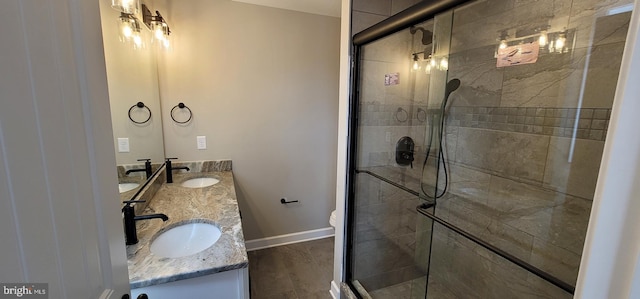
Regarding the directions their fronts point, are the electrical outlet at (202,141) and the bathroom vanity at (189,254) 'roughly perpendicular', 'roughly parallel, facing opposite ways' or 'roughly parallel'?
roughly perpendicular

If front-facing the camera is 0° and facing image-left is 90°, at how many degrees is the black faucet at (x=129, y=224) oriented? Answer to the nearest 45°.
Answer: approximately 270°

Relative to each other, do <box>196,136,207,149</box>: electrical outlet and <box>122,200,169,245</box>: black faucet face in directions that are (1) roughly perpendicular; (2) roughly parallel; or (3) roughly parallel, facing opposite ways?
roughly perpendicular

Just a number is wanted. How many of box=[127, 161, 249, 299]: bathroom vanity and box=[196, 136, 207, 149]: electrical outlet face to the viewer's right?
1

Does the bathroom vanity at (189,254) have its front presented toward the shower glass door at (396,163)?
yes

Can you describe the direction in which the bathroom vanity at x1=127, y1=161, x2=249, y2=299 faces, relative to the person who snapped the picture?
facing to the right of the viewer

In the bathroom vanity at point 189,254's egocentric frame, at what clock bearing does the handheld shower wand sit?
The handheld shower wand is roughly at 12 o'clock from the bathroom vanity.

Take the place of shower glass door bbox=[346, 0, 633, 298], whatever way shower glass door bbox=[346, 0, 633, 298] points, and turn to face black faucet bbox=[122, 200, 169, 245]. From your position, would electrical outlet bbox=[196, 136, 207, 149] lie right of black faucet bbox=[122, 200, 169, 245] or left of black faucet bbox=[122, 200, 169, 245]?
right
